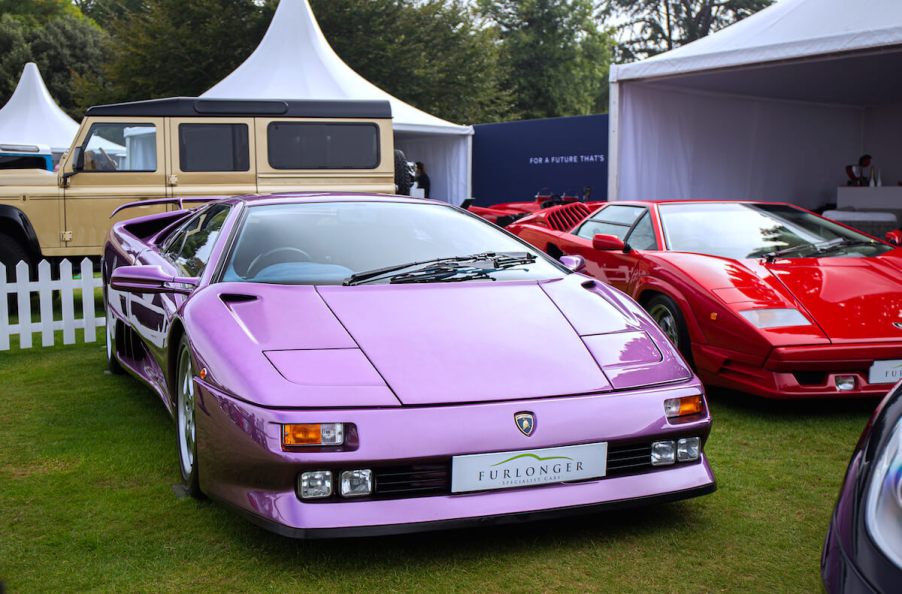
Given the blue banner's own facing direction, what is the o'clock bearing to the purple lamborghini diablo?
The purple lamborghini diablo is roughly at 12 o'clock from the blue banner.

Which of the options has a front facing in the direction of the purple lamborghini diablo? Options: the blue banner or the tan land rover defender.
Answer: the blue banner

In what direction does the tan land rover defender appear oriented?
to the viewer's left

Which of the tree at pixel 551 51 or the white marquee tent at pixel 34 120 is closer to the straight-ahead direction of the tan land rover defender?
the white marquee tent

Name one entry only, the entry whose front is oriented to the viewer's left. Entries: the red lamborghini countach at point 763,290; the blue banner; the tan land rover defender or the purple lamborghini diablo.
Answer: the tan land rover defender

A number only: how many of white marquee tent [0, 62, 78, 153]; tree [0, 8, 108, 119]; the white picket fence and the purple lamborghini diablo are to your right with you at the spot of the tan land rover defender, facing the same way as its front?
2

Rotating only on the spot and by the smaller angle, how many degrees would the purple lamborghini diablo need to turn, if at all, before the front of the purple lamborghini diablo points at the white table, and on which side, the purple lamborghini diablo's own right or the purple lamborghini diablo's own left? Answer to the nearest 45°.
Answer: approximately 90° to the purple lamborghini diablo's own left

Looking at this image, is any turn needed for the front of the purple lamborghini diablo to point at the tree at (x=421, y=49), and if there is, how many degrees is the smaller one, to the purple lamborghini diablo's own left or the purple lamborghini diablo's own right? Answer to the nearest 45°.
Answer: approximately 135° to the purple lamborghini diablo's own left

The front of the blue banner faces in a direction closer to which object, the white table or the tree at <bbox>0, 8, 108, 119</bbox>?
the white table

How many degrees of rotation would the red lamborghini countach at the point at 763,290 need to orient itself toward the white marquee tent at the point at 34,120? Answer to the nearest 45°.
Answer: approximately 180°

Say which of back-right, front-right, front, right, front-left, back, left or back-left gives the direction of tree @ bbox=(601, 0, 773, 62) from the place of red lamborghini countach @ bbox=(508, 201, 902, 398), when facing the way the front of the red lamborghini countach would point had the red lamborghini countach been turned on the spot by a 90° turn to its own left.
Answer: front-left
